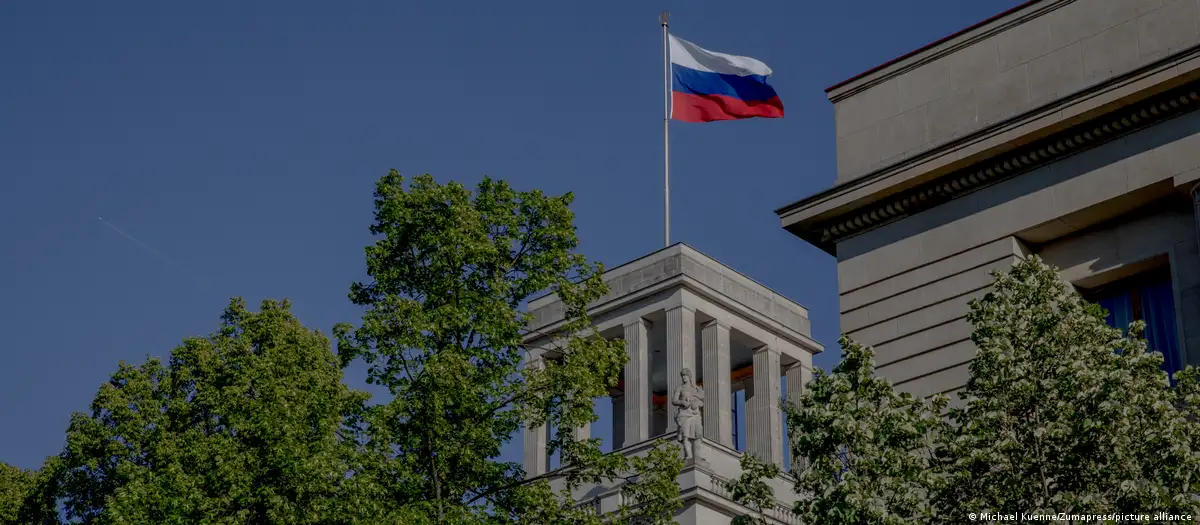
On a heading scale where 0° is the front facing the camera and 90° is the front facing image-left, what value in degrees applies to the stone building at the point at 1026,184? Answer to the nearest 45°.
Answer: approximately 45°

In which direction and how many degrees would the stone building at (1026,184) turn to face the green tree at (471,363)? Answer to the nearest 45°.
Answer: approximately 45° to its right

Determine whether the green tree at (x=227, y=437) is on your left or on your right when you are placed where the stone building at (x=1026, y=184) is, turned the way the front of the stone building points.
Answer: on your right

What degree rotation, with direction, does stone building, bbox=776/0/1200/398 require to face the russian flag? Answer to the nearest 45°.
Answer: approximately 90° to its right

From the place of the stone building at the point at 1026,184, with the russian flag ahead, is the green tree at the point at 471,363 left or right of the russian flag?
left

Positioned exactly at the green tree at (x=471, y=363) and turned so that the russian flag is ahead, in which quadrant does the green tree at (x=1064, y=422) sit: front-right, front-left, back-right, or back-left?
back-right
